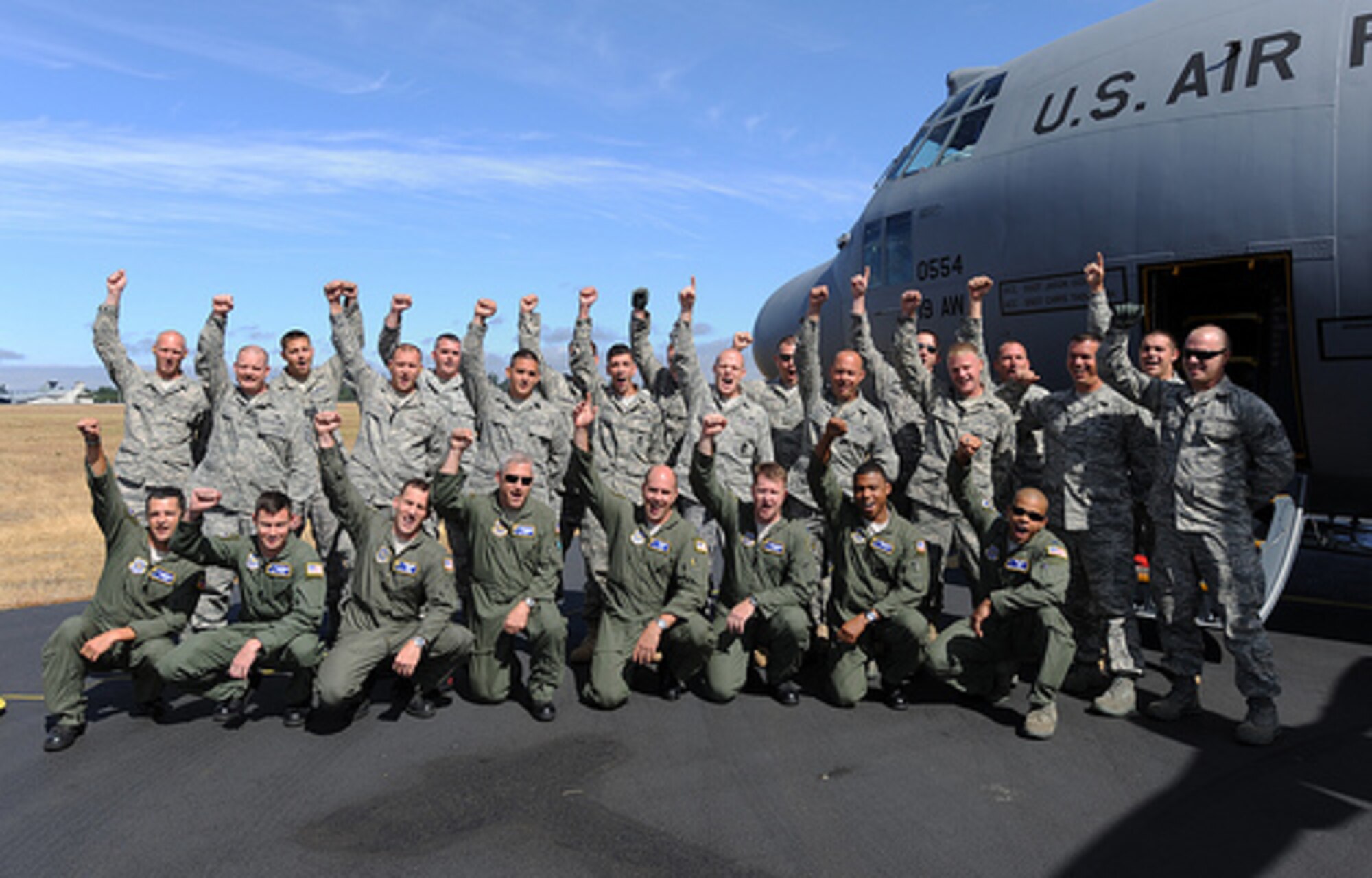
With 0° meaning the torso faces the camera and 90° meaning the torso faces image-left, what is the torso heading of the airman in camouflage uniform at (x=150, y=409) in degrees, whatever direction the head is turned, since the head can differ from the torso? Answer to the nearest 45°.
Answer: approximately 0°

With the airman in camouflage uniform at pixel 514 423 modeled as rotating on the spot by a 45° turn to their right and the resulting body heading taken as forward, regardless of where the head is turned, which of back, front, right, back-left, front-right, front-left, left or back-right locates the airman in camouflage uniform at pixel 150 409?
front-right

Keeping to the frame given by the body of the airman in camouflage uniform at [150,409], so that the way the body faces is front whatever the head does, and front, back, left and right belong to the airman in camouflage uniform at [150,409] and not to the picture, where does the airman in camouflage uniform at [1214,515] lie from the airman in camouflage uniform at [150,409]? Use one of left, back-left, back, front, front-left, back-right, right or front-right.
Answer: front-left

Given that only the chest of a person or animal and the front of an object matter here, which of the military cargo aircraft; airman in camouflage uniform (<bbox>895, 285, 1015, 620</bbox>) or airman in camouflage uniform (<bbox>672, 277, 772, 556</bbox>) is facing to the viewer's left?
the military cargo aircraft

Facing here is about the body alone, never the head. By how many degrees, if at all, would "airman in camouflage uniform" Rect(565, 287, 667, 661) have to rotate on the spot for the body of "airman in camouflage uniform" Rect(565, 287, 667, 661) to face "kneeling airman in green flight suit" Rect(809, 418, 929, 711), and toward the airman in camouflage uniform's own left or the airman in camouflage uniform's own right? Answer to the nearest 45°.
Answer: approximately 45° to the airman in camouflage uniform's own left

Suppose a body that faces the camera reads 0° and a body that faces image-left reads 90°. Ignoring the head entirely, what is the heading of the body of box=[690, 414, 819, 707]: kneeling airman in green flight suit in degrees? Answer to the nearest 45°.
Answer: approximately 0°

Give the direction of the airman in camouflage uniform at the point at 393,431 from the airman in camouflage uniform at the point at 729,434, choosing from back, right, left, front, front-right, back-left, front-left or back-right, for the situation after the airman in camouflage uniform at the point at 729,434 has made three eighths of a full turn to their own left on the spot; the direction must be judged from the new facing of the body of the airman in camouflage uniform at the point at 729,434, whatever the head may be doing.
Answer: back-left

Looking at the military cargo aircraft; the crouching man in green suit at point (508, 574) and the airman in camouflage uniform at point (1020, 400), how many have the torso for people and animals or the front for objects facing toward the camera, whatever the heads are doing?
2

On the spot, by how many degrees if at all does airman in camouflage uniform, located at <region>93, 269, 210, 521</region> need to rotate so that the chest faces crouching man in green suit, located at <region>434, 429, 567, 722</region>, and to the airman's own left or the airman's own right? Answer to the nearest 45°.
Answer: approximately 45° to the airman's own left

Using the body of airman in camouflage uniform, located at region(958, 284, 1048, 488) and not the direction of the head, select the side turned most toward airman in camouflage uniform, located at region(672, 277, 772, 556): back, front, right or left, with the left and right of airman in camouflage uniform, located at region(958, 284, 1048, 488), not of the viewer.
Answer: right
